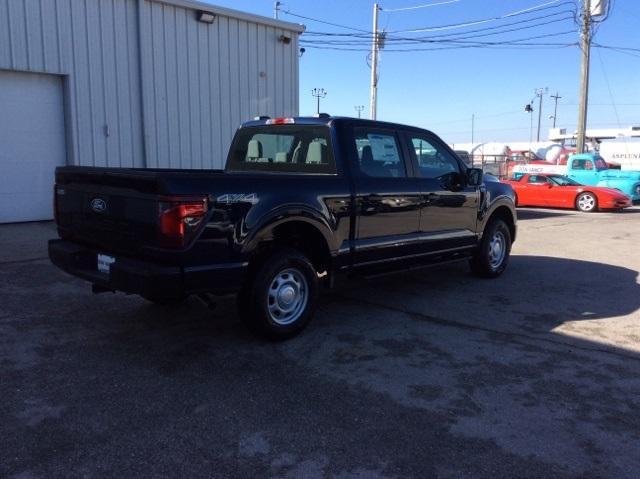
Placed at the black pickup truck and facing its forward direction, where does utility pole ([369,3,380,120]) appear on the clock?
The utility pole is roughly at 11 o'clock from the black pickup truck.

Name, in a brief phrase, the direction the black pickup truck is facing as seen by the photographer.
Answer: facing away from the viewer and to the right of the viewer

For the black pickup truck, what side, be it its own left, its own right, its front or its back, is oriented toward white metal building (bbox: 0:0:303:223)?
left

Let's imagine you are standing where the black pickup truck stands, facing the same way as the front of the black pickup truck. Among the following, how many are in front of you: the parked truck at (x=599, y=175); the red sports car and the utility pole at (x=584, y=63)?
3

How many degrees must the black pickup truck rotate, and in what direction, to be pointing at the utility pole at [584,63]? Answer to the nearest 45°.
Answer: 0° — it already faces it

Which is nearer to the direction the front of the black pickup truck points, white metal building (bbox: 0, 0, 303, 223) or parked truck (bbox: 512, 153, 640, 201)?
the parked truck

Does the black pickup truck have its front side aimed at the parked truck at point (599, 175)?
yes
